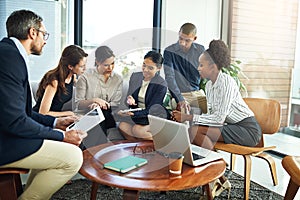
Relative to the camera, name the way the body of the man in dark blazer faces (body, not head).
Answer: to the viewer's right

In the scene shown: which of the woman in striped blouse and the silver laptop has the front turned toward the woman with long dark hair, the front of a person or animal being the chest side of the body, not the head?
the woman in striped blouse

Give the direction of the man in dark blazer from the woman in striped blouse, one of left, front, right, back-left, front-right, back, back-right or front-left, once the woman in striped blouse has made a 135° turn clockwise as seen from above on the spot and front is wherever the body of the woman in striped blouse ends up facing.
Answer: back

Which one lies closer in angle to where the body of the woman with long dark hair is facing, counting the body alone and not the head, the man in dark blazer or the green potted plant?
the green potted plant

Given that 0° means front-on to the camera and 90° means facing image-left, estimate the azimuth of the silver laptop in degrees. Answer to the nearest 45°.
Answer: approximately 225°

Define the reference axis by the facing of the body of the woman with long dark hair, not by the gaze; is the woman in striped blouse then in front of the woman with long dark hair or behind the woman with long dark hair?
in front

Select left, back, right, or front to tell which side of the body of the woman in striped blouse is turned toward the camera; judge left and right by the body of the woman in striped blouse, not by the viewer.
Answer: left

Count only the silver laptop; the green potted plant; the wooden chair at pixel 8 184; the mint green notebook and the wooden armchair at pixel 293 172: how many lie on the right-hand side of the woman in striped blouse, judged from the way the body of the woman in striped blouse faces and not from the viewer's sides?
1

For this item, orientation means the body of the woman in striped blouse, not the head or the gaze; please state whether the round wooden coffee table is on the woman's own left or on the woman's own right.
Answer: on the woman's own left

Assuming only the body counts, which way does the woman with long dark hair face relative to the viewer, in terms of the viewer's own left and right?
facing to the right of the viewer

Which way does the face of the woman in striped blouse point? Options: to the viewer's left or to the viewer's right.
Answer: to the viewer's left

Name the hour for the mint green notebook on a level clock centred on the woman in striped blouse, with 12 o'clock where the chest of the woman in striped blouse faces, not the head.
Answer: The mint green notebook is roughly at 10 o'clock from the woman in striped blouse.

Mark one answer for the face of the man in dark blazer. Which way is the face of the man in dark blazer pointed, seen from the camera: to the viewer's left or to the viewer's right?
to the viewer's right

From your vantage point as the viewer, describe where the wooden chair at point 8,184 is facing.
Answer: facing to the right of the viewer

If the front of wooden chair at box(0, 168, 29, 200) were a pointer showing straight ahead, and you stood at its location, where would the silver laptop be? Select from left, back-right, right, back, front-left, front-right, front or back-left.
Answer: front
